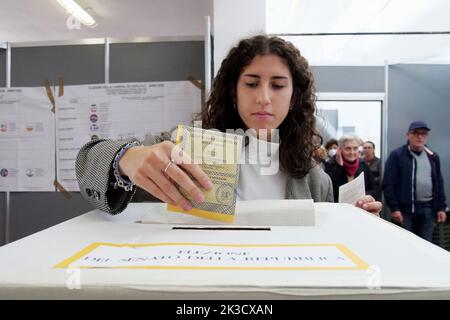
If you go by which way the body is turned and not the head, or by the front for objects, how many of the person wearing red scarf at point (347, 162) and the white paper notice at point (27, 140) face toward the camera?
2

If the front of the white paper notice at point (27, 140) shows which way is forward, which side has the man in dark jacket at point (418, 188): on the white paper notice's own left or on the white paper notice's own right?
on the white paper notice's own left

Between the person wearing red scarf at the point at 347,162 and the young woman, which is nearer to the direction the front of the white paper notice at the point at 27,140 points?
the young woman

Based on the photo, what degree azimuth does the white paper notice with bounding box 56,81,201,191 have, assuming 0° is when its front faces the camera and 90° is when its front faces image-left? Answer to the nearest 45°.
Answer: approximately 0°

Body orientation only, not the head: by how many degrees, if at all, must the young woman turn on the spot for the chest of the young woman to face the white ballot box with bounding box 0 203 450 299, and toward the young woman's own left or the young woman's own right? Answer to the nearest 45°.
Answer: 0° — they already face it
